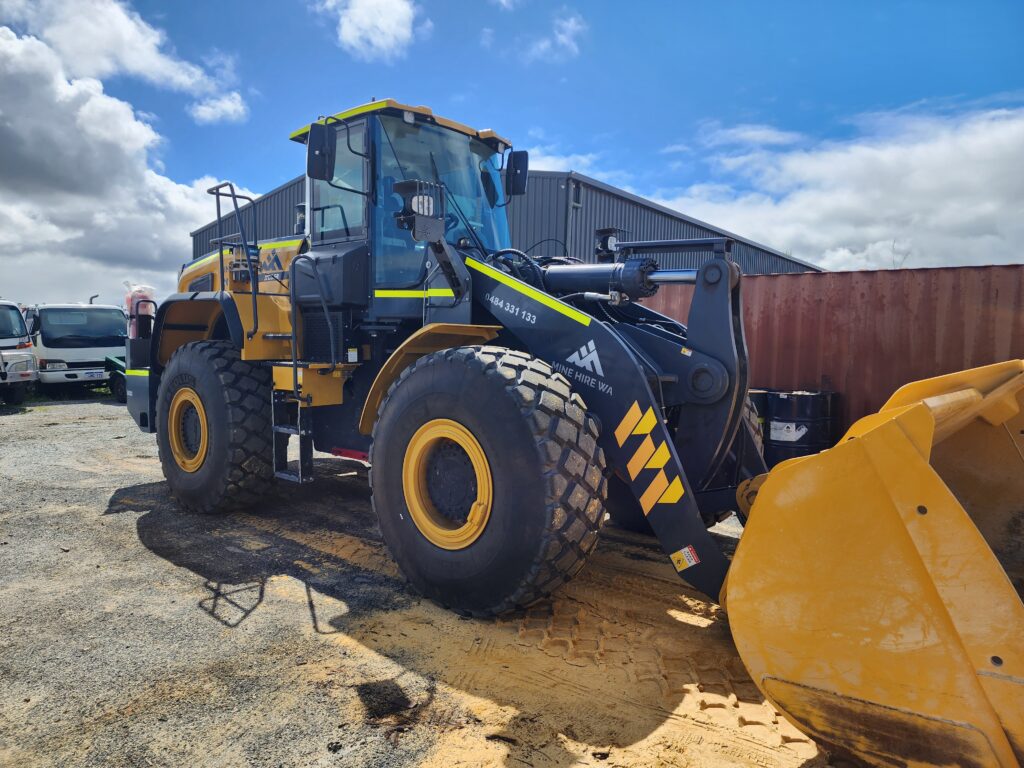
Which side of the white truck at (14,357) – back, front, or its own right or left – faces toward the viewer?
front

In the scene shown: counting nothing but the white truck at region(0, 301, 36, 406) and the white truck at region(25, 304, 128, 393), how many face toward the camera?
2

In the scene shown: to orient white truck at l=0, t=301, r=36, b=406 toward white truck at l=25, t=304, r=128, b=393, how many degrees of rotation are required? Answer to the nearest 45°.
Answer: approximately 135° to its left

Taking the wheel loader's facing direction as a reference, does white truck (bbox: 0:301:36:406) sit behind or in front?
behind

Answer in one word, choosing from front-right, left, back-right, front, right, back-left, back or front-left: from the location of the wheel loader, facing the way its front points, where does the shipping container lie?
left

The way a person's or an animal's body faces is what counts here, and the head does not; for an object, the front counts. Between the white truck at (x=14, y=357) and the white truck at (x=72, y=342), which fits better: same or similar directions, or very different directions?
same or similar directions

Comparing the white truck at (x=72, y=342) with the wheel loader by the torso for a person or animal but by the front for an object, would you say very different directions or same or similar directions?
same or similar directions

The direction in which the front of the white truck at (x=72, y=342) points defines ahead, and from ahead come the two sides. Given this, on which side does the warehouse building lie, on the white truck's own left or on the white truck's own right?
on the white truck's own left

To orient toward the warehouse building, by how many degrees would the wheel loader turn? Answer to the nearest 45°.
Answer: approximately 135° to its left

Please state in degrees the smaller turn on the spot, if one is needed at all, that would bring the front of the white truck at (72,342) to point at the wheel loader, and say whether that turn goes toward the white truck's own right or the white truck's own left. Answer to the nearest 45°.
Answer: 0° — it already faces it

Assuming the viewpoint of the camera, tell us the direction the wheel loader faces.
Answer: facing the viewer and to the right of the viewer

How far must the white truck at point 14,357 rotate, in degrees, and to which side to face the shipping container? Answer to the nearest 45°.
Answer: approximately 45° to its left
